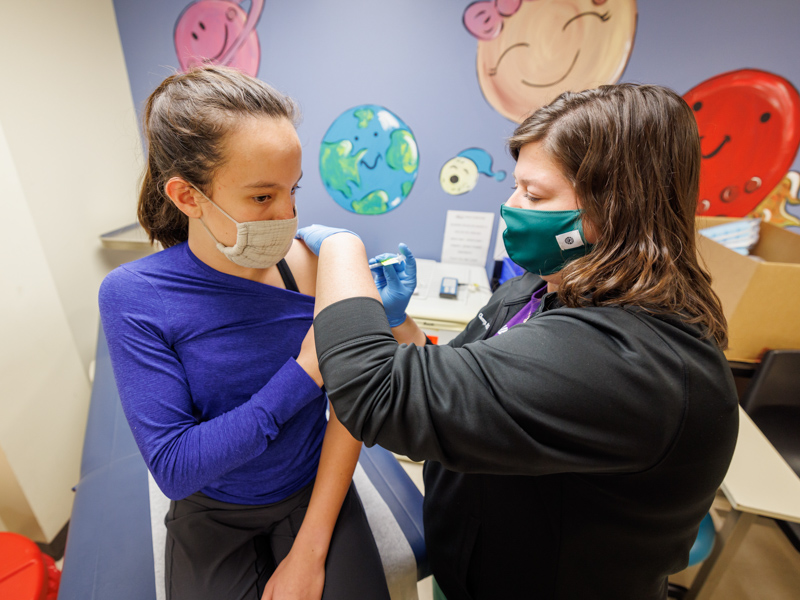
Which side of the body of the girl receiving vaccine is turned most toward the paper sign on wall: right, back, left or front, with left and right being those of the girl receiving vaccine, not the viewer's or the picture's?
left

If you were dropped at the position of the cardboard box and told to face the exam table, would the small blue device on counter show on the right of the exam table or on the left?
right

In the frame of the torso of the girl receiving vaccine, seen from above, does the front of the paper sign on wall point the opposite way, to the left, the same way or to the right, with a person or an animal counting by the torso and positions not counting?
to the right

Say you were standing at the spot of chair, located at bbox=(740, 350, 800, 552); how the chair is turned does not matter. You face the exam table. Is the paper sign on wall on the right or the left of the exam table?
right

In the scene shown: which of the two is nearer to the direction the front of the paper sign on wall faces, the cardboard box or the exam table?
the exam table

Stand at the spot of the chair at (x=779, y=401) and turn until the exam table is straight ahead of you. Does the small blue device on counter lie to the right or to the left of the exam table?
right

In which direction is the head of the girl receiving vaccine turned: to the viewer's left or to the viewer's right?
to the viewer's right

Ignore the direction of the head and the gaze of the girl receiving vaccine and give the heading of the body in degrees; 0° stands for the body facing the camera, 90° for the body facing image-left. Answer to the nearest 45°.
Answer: approximately 315°

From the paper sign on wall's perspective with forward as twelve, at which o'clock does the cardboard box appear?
The cardboard box is roughly at 10 o'clock from the paper sign on wall.
